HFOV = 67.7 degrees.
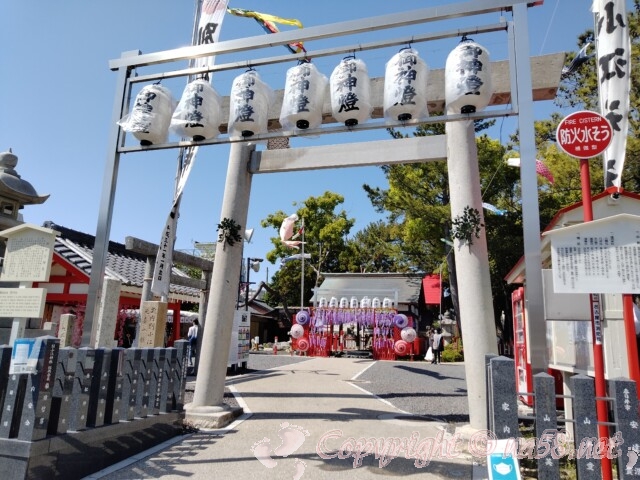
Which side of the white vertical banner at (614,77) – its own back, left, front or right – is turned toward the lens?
front

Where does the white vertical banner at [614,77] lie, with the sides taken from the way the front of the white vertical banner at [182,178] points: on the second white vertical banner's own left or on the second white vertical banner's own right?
on the second white vertical banner's own left

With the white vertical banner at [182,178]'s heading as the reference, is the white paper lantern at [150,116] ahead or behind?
ahead

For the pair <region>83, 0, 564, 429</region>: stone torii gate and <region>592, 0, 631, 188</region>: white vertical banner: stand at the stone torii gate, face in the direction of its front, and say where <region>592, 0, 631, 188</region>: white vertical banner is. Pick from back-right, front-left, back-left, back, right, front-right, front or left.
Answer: left

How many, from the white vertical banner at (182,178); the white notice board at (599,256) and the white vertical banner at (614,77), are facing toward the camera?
3

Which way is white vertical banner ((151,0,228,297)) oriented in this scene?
toward the camera

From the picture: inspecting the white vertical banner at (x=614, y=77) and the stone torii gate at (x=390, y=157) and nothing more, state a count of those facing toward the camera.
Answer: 2

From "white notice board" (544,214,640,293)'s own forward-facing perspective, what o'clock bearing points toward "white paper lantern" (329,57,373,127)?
The white paper lantern is roughly at 3 o'clock from the white notice board.

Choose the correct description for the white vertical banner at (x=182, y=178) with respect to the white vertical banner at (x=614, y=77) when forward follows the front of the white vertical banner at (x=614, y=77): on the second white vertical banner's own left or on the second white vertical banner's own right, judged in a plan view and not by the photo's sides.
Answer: on the second white vertical banner's own right

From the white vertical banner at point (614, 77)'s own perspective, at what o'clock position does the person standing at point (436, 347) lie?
The person standing is roughly at 5 o'clock from the white vertical banner.

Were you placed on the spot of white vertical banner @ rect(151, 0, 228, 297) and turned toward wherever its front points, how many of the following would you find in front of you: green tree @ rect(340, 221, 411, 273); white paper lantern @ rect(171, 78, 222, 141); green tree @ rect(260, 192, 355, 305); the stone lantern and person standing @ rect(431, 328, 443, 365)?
1

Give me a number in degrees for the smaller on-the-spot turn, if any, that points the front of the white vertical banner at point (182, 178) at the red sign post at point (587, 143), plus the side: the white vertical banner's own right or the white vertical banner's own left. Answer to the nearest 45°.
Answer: approximately 45° to the white vertical banner's own left

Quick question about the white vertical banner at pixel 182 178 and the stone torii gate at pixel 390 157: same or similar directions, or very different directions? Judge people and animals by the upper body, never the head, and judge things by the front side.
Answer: same or similar directions

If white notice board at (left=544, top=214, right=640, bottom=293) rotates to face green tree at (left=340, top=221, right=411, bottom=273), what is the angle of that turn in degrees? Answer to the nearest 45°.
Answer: approximately 135° to its right

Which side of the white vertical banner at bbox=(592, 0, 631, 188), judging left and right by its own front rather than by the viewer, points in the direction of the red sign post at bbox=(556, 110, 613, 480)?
front

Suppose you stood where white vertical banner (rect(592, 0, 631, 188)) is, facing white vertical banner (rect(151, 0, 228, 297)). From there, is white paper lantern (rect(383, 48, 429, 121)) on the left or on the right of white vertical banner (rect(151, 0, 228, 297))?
left

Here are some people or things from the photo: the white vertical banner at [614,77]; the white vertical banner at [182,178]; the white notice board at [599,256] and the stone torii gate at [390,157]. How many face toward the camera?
4

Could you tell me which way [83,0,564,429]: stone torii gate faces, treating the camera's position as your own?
facing the viewer
